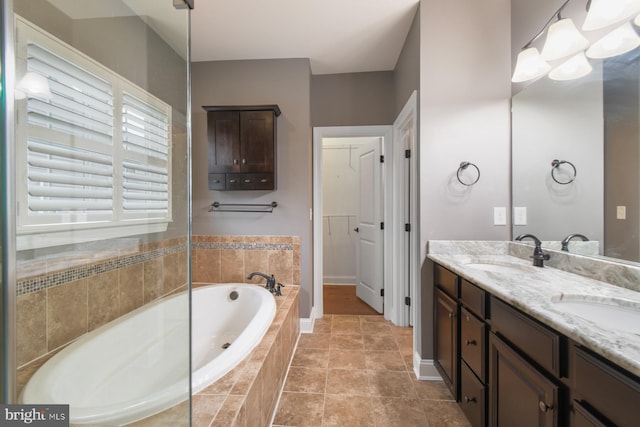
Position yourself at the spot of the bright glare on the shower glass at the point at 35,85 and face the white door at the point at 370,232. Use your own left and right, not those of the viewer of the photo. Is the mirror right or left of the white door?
right

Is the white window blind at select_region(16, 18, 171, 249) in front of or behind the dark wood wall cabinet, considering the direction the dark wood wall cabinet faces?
in front

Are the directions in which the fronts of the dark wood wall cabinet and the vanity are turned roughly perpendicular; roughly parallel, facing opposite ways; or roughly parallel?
roughly perpendicular

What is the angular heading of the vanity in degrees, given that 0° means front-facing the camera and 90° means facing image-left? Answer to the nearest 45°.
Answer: approximately 45°

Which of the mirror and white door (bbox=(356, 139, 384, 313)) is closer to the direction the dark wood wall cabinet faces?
the mirror

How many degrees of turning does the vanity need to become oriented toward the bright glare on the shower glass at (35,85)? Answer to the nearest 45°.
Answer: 0° — it already faces it

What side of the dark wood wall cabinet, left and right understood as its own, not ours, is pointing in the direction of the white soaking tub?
front

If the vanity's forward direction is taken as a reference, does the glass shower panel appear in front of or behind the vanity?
in front
